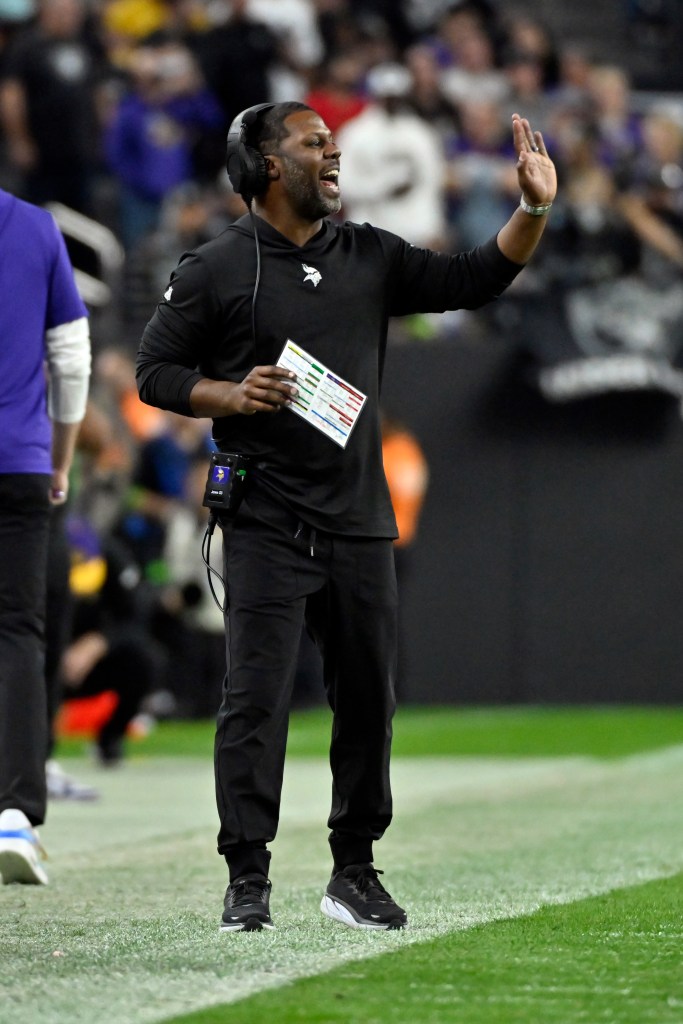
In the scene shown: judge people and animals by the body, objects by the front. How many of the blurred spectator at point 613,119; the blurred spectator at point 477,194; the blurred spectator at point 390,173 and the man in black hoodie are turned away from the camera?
0

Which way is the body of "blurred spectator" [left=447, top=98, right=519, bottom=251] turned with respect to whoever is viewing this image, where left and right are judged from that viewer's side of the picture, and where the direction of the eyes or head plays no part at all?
facing the viewer

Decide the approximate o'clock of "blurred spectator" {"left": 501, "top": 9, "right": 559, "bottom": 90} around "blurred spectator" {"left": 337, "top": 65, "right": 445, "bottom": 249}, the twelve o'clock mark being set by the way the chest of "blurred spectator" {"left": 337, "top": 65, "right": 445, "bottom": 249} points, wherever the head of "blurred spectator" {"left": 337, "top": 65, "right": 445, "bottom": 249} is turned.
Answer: "blurred spectator" {"left": 501, "top": 9, "right": 559, "bottom": 90} is roughly at 7 o'clock from "blurred spectator" {"left": 337, "top": 65, "right": 445, "bottom": 249}.

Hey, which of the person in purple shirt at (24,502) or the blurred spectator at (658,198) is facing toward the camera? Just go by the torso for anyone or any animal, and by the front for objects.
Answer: the blurred spectator

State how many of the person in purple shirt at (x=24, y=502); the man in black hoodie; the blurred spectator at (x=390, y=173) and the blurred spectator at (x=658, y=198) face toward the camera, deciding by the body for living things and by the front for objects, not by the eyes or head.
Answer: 3

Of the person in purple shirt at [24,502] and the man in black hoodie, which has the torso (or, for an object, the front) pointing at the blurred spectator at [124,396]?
the person in purple shirt

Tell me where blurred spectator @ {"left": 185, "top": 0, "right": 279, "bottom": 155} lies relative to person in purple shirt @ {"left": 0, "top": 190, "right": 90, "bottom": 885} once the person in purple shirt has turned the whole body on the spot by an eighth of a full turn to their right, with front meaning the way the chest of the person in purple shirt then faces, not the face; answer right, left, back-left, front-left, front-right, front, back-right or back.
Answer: front-left

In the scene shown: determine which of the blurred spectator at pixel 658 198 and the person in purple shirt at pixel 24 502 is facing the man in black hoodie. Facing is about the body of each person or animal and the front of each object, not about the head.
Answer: the blurred spectator

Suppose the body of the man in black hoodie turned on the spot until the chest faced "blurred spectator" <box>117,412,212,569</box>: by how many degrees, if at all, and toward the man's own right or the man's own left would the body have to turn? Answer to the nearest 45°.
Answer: approximately 180°

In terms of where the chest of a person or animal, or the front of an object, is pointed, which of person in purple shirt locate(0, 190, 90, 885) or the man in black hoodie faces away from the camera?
the person in purple shirt

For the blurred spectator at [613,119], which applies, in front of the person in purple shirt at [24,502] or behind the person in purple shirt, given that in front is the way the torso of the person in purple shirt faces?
in front

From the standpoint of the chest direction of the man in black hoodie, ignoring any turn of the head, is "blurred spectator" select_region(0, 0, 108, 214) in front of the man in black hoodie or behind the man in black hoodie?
behind

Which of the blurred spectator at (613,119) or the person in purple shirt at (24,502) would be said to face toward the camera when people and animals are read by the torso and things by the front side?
the blurred spectator

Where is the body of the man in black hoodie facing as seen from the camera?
toward the camera

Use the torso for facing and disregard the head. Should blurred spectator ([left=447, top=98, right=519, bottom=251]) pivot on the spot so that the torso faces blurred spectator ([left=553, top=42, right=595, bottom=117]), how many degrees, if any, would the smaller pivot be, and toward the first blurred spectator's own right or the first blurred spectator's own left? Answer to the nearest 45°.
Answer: approximately 135° to the first blurred spectator's own left

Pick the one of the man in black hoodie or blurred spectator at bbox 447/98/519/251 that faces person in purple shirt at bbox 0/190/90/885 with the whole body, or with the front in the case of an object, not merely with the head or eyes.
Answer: the blurred spectator

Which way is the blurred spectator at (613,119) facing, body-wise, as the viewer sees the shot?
toward the camera
